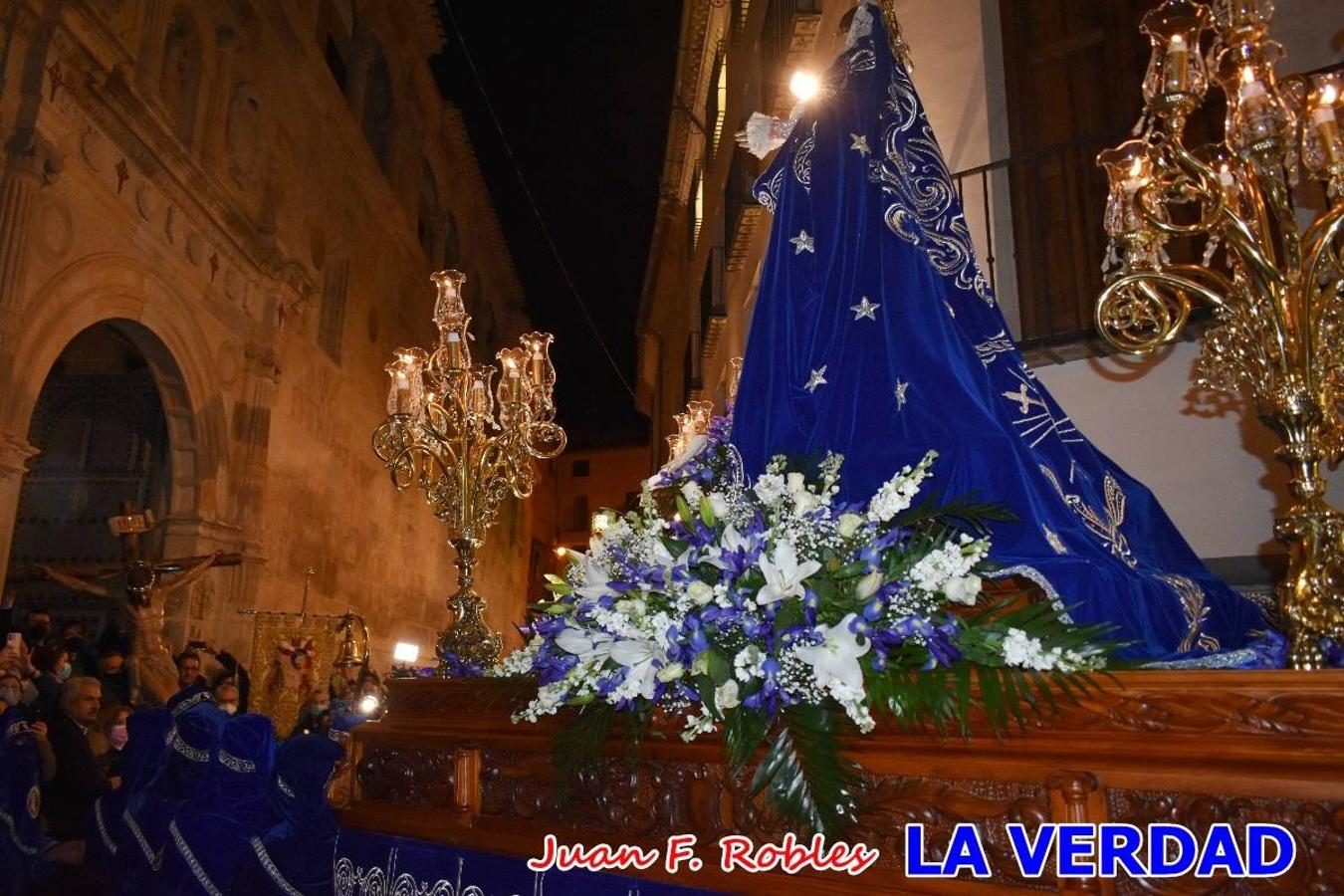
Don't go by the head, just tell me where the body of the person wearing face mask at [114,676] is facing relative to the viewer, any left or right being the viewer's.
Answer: facing the viewer and to the right of the viewer

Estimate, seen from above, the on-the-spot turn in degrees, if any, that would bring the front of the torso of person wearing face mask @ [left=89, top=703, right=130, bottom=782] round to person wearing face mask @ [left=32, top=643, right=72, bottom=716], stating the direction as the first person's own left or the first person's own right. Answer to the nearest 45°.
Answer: approximately 180°

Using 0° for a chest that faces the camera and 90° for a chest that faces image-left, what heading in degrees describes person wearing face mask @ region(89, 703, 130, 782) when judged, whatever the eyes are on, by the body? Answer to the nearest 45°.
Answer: approximately 315°

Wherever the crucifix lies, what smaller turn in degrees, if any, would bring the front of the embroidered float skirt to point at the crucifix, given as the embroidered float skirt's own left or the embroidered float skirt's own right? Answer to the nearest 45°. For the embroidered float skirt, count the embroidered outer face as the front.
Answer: approximately 90° to the embroidered float skirt's own right

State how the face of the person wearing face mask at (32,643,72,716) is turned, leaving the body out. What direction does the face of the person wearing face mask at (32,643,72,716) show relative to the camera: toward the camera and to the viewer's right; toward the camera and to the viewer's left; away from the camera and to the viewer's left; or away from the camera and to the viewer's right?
toward the camera and to the viewer's right

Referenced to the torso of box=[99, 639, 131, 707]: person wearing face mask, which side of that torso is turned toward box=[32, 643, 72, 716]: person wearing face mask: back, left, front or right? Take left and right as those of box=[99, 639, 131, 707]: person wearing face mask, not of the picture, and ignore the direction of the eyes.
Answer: right

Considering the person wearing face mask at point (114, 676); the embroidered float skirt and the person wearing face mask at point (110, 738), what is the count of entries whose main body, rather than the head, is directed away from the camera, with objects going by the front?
0

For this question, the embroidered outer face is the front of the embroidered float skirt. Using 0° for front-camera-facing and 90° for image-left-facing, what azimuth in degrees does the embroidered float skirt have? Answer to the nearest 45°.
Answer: approximately 45°

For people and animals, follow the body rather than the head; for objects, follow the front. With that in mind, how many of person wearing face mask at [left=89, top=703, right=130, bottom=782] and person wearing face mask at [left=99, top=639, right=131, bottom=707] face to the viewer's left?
0

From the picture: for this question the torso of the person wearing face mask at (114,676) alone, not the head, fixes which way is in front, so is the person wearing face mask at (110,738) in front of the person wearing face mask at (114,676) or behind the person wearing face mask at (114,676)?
in front
